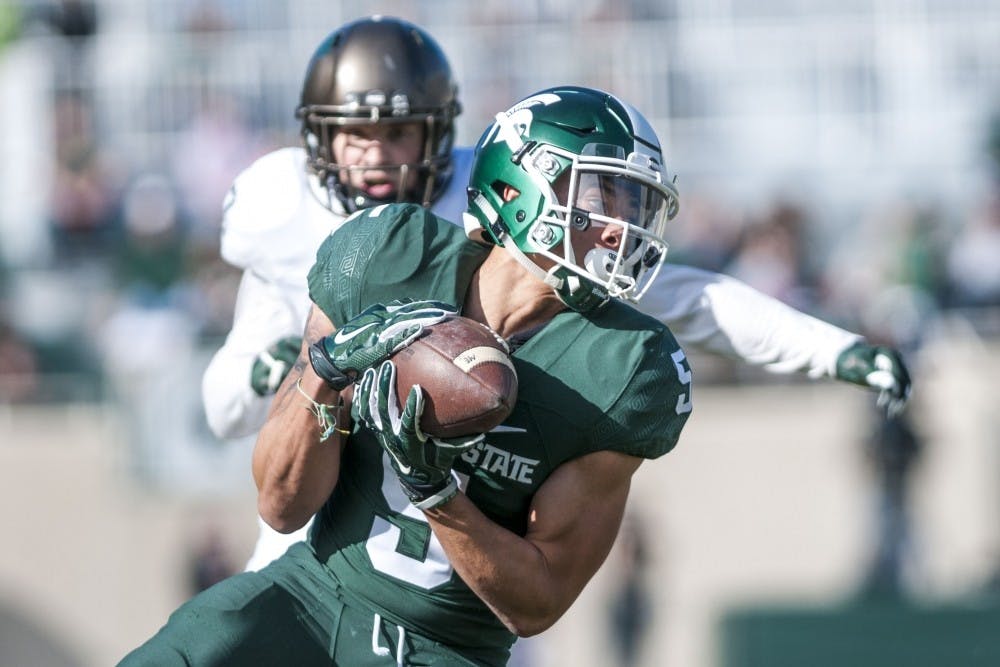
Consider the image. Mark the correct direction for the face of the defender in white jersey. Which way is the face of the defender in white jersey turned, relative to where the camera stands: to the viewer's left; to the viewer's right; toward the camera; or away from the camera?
toward the camera

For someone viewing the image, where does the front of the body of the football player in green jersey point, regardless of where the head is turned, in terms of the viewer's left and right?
facing the viewer
